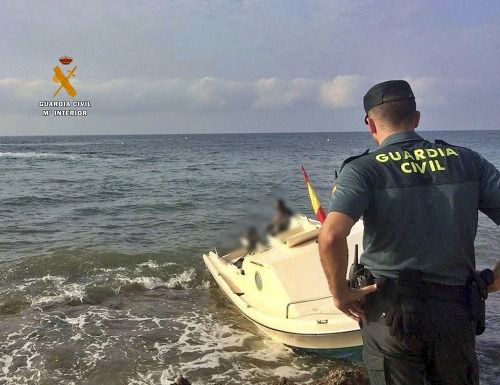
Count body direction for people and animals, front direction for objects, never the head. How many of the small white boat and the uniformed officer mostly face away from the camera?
1

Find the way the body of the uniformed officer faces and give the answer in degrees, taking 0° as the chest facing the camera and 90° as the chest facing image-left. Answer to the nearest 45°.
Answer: approximately 180°

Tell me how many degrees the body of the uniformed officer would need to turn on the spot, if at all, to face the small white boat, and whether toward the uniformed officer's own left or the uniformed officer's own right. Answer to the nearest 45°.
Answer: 0° — they already face it

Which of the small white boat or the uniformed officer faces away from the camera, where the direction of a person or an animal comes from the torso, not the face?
the uniformed officer

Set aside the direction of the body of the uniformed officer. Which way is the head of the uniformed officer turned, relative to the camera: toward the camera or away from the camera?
away from the camera
